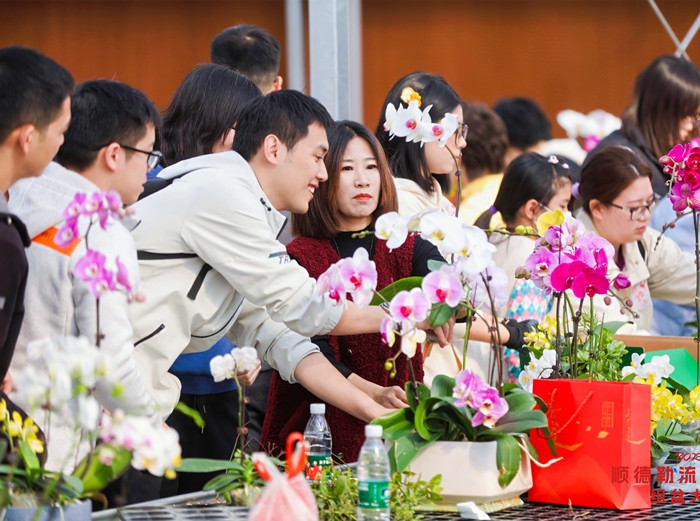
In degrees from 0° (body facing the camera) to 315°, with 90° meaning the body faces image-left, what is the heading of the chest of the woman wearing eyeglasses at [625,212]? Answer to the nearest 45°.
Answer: approximately 315°

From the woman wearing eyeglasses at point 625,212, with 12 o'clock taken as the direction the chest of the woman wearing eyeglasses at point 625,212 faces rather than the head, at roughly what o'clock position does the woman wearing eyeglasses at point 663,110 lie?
the woman wearing eyeglasses at point 663,110 is roughly at 8 o'clock from the woman wearing eyeglasses at point 625,212.

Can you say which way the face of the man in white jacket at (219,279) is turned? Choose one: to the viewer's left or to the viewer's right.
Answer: to the viewer's right

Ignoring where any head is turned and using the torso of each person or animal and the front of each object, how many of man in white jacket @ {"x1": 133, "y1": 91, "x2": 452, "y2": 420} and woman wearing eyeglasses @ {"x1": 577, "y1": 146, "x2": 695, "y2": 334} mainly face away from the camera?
0

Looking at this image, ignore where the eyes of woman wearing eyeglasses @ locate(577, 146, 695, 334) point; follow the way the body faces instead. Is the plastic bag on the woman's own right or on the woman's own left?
on the woman's own right

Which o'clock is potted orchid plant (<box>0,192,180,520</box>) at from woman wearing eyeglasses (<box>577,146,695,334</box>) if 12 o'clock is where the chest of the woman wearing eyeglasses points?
The potted orchid plant is roughly at 2 o'clock from the woman wearing eyeglasses.

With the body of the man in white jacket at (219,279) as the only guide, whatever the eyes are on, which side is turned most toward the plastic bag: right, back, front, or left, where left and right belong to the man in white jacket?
right

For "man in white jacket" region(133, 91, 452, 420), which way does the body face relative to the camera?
to the viewer's right

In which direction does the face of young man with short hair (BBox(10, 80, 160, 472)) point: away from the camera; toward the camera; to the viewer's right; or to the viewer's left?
to the viewer's right
